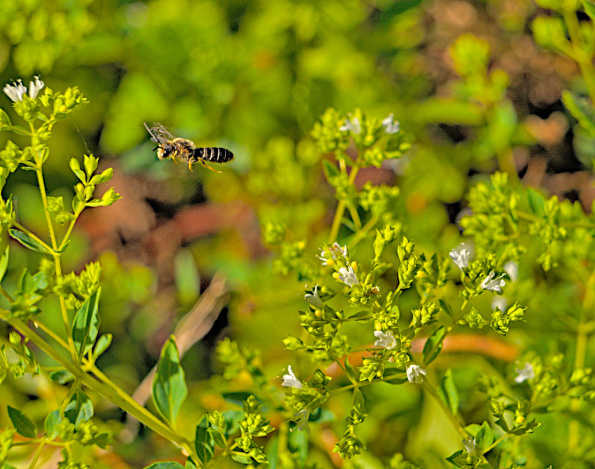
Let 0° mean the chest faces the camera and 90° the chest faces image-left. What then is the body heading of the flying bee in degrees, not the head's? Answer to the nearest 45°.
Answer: approximately 90°

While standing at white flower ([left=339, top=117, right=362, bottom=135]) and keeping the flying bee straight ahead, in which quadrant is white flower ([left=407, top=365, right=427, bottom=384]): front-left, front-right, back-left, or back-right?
back-left

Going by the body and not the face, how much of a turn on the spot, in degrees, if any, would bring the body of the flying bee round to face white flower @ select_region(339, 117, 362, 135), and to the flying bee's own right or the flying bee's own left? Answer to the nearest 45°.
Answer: approximately 135° to the flying bee's own left

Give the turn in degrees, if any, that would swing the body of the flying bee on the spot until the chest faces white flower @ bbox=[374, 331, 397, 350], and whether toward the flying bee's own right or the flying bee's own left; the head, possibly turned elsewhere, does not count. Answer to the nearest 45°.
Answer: approximately 180°

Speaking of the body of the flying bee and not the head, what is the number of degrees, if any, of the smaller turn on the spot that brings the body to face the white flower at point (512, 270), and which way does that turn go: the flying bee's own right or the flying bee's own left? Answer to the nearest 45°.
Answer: approximately 135° to the flying bee's own left

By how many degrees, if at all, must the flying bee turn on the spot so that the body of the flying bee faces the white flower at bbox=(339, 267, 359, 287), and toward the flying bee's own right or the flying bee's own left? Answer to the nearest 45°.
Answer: approximately 180°
